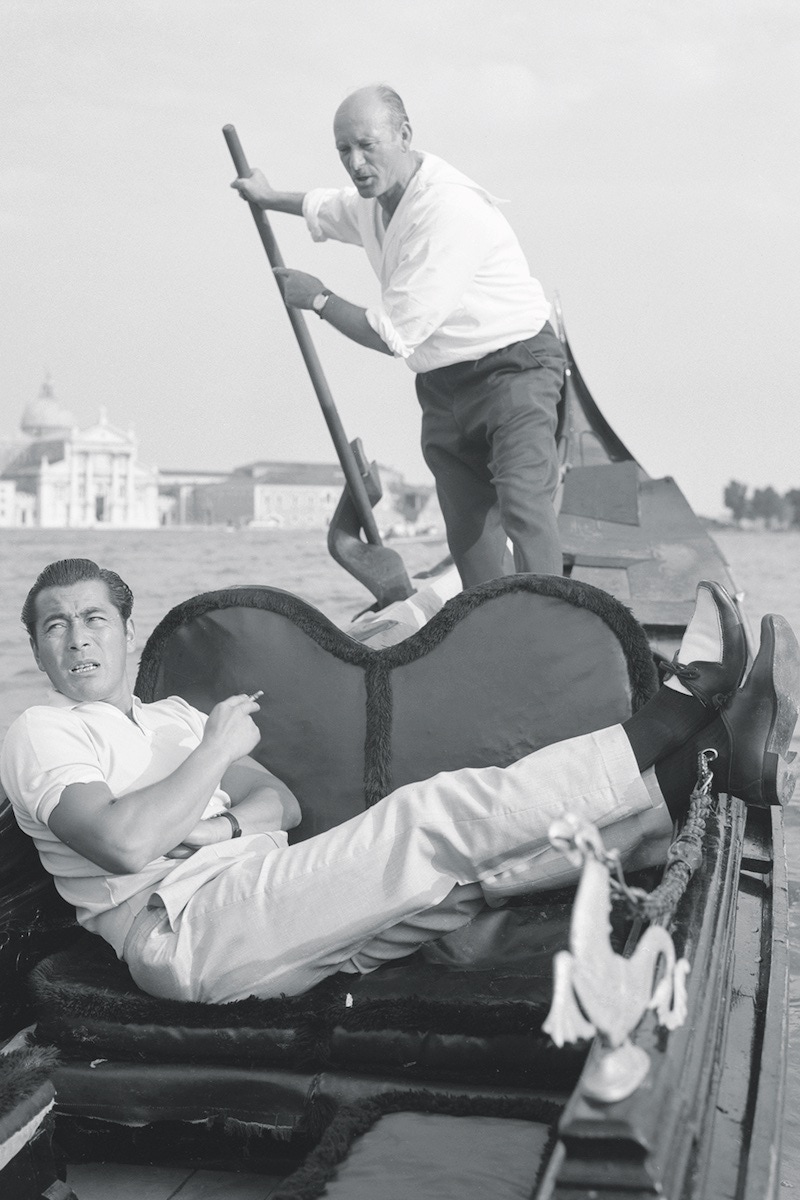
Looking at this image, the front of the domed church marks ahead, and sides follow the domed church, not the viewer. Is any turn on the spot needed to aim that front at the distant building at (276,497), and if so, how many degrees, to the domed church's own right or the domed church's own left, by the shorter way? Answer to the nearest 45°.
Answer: approximately 45° to the domed church's own left

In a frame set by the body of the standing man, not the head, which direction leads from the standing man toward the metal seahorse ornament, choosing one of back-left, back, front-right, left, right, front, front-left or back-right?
front-left

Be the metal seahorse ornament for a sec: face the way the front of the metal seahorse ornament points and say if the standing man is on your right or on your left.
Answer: on your right

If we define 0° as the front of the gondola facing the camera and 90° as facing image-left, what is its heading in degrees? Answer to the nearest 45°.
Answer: approximately 0°

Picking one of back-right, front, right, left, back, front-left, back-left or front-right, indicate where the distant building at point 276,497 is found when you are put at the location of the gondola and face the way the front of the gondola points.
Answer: back

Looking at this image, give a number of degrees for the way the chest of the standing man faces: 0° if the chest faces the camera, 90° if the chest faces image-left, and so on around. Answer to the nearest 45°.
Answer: approximately 45°
